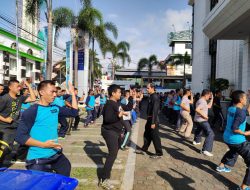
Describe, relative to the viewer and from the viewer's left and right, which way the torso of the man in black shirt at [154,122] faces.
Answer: facing to the left of the viewer

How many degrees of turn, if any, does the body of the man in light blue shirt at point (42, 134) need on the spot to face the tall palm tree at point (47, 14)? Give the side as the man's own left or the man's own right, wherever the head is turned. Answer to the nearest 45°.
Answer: approximately 135° to the man's own left

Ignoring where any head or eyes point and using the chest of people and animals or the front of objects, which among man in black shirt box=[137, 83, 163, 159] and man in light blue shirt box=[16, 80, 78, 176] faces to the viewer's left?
the man in black shirt

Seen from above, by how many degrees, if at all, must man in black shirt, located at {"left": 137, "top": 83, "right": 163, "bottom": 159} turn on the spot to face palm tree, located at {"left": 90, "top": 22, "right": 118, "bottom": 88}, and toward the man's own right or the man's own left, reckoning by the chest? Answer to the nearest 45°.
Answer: approximately 90° to the man's own right

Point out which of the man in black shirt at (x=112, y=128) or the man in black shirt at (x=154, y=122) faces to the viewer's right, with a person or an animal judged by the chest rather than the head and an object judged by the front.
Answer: the man in black shirt at (x=112, y=128)
